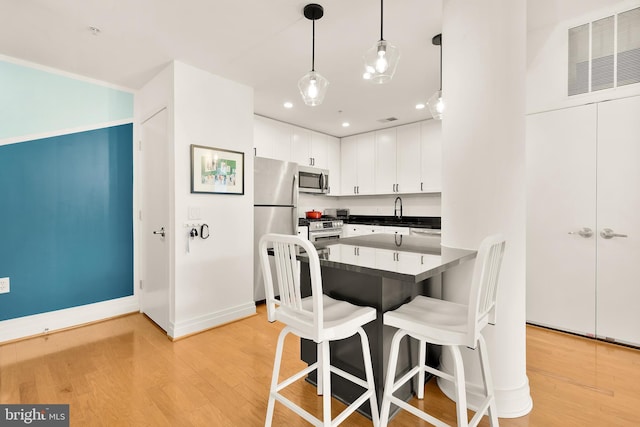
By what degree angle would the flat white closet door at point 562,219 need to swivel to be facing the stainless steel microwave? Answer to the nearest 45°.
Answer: approximately 45° to its right

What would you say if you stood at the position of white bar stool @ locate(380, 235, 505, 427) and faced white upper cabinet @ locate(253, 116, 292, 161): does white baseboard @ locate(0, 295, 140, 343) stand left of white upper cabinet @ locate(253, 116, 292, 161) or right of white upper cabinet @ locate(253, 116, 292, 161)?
left

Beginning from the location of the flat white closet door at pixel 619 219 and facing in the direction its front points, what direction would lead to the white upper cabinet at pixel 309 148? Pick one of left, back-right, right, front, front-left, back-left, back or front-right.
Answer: front-right

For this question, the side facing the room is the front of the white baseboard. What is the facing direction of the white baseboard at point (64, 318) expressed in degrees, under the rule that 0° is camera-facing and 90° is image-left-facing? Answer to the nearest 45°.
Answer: approximately 315°

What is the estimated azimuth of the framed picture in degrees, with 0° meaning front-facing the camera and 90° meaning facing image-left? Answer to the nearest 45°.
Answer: approximately 315°

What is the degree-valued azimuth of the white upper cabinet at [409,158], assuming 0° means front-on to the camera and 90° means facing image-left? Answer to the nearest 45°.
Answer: approximately 45°
